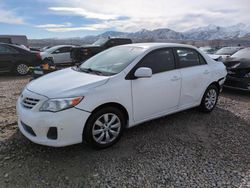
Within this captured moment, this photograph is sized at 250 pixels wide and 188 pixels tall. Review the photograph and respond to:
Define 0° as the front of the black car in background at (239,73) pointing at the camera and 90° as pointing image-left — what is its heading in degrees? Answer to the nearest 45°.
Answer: approximately 45°

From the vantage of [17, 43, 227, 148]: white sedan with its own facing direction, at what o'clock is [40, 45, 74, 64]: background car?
The background car is roughly at 4 o'clock from the white sedan.

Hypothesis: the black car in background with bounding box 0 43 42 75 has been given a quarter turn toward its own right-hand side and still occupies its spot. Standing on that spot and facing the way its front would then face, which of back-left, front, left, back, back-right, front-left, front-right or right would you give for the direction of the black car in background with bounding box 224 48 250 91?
back-right

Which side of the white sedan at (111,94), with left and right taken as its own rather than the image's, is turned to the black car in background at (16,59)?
right

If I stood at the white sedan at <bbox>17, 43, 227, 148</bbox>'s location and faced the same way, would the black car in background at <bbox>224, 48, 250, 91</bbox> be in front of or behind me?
behind

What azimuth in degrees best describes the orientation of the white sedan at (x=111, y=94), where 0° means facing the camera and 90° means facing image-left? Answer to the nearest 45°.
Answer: approximately 45°

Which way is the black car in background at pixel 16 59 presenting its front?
to the viewer's left

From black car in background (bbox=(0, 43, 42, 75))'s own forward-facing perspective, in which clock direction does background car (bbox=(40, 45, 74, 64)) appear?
The background car is roughly at 4 o'clock from the black car in background.

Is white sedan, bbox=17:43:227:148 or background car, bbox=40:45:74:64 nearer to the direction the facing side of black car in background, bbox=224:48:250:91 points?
the white sedan
